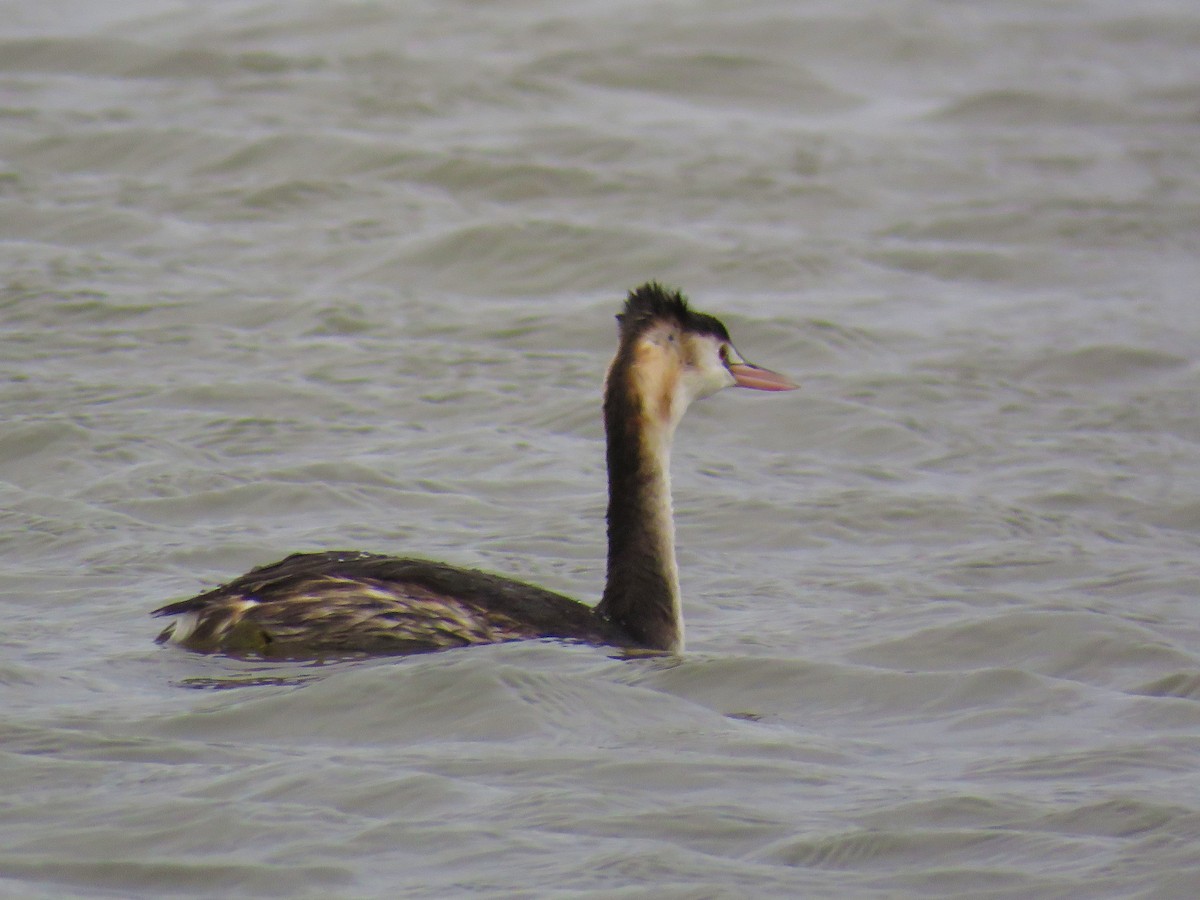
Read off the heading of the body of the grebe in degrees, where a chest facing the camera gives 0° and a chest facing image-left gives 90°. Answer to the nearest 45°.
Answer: approximately 270°
